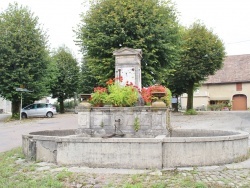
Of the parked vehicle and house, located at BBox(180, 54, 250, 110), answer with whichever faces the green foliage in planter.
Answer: the house

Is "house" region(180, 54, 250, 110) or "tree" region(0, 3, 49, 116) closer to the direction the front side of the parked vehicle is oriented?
the tree

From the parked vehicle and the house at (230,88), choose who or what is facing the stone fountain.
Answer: the house

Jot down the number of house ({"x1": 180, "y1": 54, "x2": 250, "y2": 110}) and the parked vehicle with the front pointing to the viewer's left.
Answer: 1

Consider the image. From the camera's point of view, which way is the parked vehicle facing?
to the viewer's left

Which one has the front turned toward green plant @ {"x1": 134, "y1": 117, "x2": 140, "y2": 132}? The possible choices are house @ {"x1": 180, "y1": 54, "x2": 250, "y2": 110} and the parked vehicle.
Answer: the house

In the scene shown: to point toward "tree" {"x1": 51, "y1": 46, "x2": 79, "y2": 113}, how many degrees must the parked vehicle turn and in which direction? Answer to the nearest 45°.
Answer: approximately 135° to its right

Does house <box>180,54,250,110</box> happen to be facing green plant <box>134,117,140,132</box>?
yes

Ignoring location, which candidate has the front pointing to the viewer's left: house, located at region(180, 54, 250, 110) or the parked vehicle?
the parked vehicle
